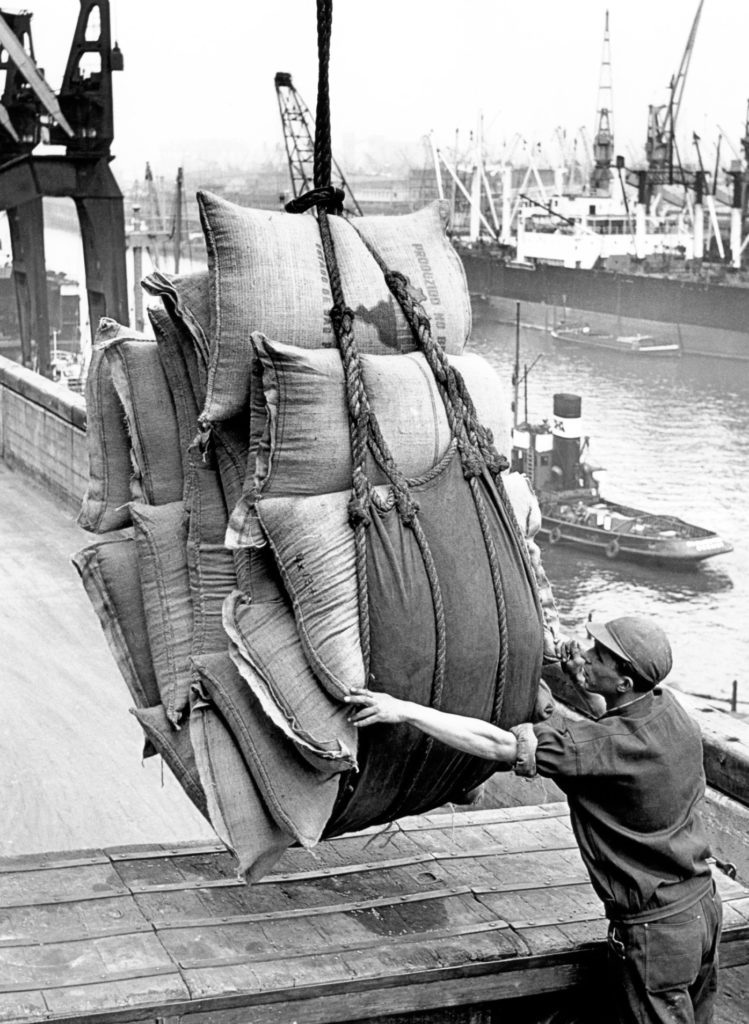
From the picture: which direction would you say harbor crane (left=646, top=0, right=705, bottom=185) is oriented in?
to the viewer's right

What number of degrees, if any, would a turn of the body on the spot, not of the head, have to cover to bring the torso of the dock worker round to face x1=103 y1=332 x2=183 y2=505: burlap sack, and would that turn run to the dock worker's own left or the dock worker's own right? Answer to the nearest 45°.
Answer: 0° — they already face it

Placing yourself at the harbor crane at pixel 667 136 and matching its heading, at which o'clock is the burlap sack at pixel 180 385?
The burlap sack is roughly at 3 o'clock from the harbor crane.

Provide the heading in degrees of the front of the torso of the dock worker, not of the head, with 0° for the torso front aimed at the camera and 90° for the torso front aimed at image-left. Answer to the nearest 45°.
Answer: approximately 135°

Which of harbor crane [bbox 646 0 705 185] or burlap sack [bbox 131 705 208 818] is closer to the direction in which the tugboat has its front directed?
the harbor crane

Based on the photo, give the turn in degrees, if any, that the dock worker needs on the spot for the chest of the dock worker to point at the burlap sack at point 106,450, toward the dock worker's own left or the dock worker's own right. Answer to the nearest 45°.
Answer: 0° — they already face it

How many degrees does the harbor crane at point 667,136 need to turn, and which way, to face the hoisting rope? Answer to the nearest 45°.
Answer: approximately 90° to its right
